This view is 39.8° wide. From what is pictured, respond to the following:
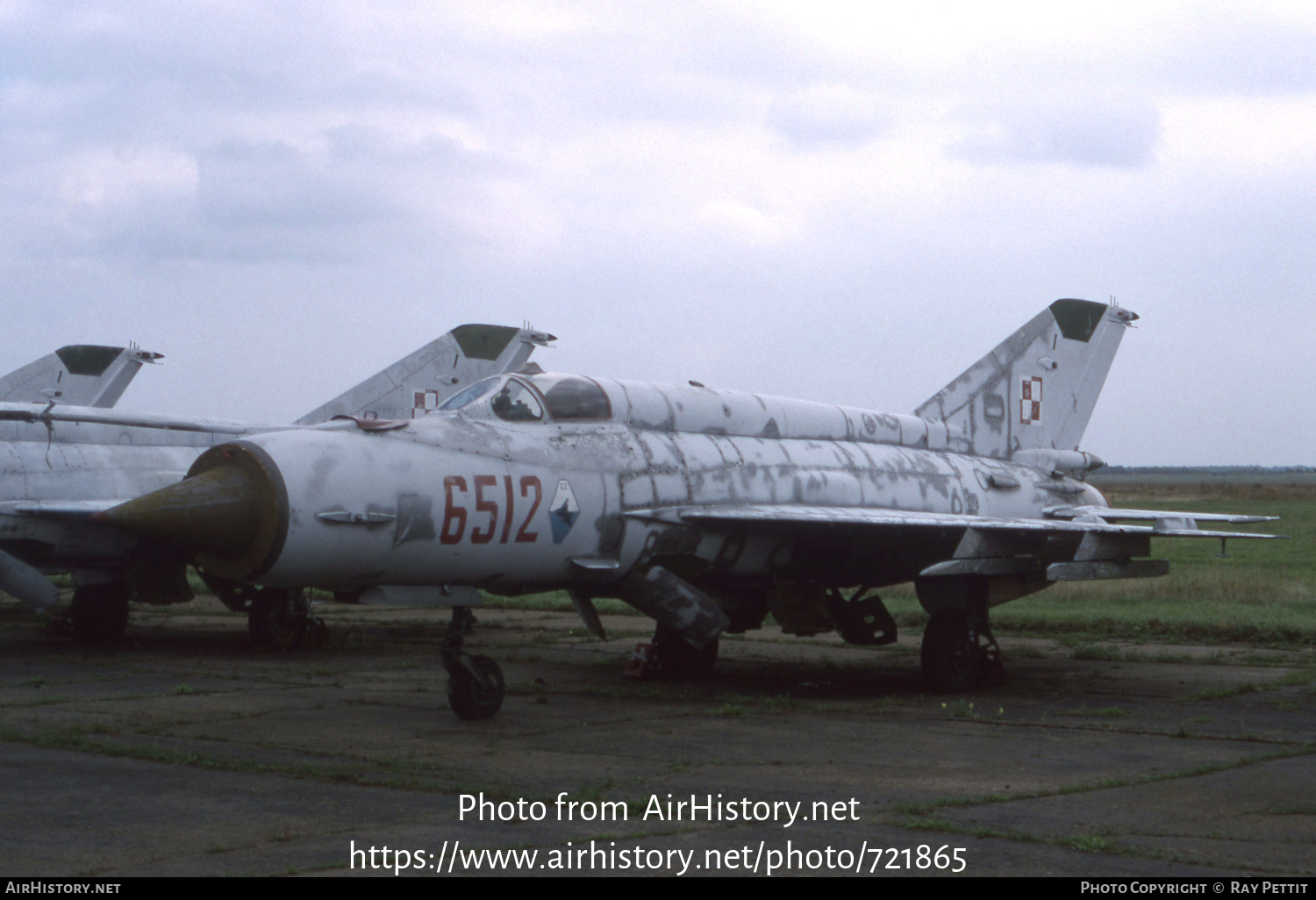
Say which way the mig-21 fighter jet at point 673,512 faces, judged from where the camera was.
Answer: facing the viewer and to the left of the viewer

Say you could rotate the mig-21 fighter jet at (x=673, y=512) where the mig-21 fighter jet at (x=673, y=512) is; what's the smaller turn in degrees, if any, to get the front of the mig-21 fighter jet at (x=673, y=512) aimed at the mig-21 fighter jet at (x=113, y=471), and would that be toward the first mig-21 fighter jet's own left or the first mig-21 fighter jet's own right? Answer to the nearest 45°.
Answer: approximately 90° to the first mig-21 fighter jet's own right
